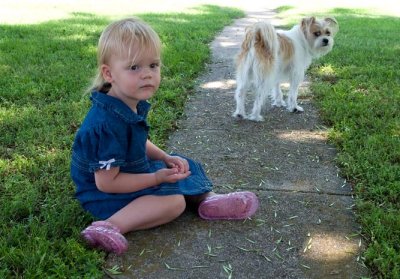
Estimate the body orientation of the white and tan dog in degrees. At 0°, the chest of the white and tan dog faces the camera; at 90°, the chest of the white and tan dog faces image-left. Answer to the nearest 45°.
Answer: approximately 225°

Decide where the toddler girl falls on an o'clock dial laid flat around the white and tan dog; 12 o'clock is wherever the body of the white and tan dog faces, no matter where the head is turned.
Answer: The toddler girl is roughly at 5 o'clock from the white and tan dog.
